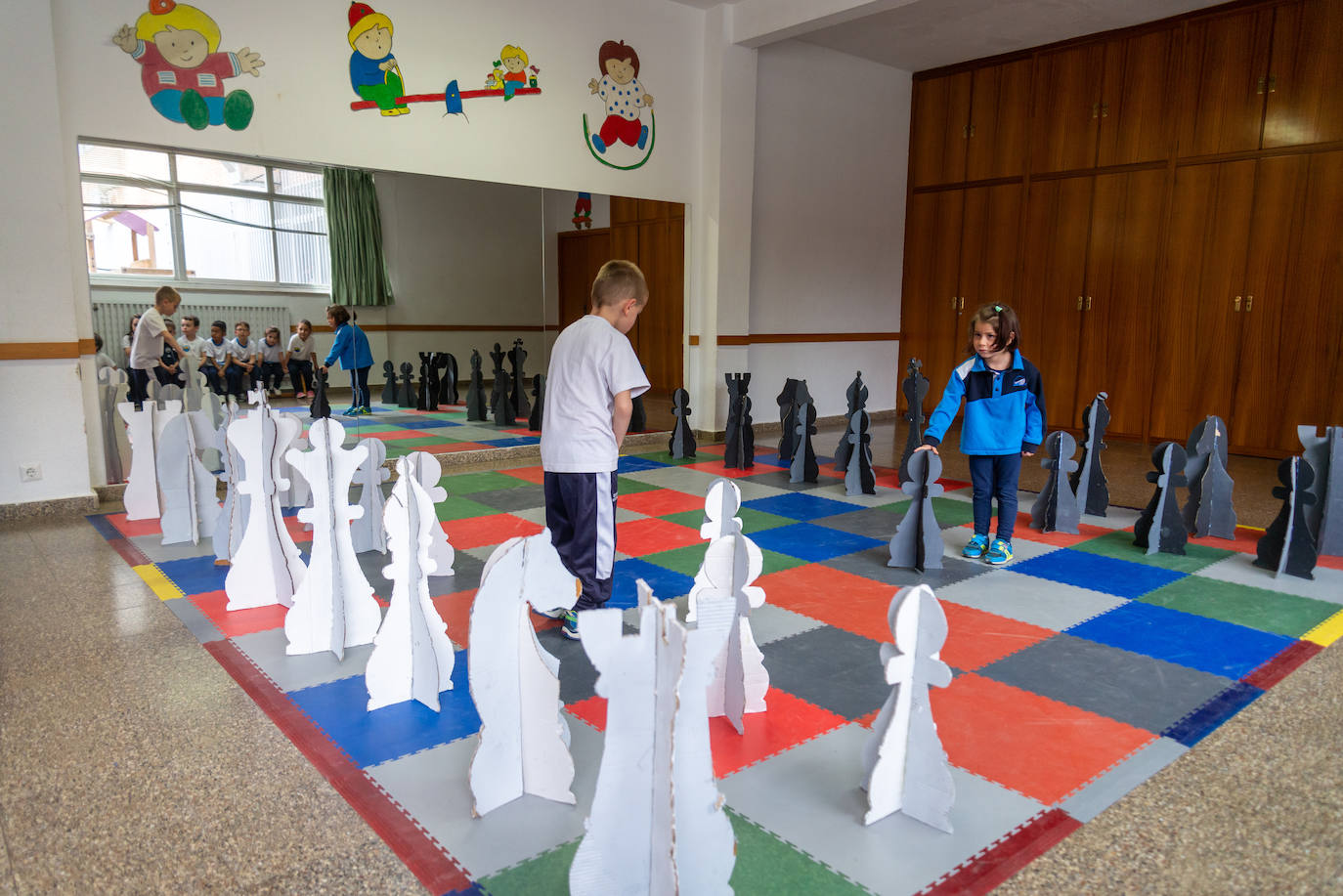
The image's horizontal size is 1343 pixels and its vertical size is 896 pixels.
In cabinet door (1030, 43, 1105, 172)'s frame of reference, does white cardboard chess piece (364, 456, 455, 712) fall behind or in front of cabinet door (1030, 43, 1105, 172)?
in front

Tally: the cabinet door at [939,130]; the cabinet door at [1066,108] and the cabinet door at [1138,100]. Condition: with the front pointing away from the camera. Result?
0

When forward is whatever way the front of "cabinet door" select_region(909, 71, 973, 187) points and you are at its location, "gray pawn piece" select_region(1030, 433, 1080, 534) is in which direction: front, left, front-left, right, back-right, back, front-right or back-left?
front-left

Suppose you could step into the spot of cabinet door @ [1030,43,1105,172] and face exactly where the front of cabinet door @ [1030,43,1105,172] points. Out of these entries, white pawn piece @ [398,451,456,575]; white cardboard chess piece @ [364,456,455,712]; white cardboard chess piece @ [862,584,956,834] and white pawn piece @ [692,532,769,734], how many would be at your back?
0

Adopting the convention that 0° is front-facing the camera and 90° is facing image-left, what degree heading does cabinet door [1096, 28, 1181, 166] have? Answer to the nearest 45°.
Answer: approximately 45°

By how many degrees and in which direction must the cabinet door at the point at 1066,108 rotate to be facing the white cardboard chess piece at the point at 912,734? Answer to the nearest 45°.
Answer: approximately 45° to its left

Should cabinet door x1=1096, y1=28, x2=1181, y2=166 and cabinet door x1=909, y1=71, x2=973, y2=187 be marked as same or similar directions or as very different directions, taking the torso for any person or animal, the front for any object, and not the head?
same or similar directions

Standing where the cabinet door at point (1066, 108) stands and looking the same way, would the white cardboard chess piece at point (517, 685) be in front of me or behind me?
in front

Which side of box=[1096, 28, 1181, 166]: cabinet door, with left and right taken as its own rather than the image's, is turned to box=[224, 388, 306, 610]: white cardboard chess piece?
front

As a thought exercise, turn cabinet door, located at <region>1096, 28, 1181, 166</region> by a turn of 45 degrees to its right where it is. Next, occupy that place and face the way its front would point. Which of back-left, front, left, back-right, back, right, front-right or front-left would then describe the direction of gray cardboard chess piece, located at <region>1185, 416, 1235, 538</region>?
left

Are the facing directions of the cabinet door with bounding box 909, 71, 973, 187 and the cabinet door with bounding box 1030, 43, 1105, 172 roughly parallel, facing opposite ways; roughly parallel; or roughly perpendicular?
roughly parallel

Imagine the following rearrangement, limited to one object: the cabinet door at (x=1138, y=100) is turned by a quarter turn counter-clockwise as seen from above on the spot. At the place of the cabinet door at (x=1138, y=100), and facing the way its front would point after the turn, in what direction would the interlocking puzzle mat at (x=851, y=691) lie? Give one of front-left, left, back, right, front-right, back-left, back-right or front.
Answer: front-right

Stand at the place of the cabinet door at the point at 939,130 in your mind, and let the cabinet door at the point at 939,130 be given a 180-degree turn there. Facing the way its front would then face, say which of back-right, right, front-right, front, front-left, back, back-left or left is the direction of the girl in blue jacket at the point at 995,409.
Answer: back-right

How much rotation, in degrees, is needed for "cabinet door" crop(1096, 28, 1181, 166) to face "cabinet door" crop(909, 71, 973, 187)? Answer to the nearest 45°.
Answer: approximately 45° to its right

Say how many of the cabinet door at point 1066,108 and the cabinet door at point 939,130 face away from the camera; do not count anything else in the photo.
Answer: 0

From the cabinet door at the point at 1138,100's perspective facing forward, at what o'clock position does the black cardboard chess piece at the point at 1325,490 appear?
The black cardboard chess piece is roughly at 10 o'clock from the cabinet door.

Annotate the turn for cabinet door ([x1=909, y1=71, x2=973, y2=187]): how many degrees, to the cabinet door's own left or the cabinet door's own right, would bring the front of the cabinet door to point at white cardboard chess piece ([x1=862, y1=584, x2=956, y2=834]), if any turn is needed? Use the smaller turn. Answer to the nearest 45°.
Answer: approximately 45° to the cabinet door's own left

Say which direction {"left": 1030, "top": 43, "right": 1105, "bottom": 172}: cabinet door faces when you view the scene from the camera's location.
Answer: facing the viewer and to the left of the viewer

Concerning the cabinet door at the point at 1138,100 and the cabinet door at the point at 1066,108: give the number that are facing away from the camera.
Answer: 0
